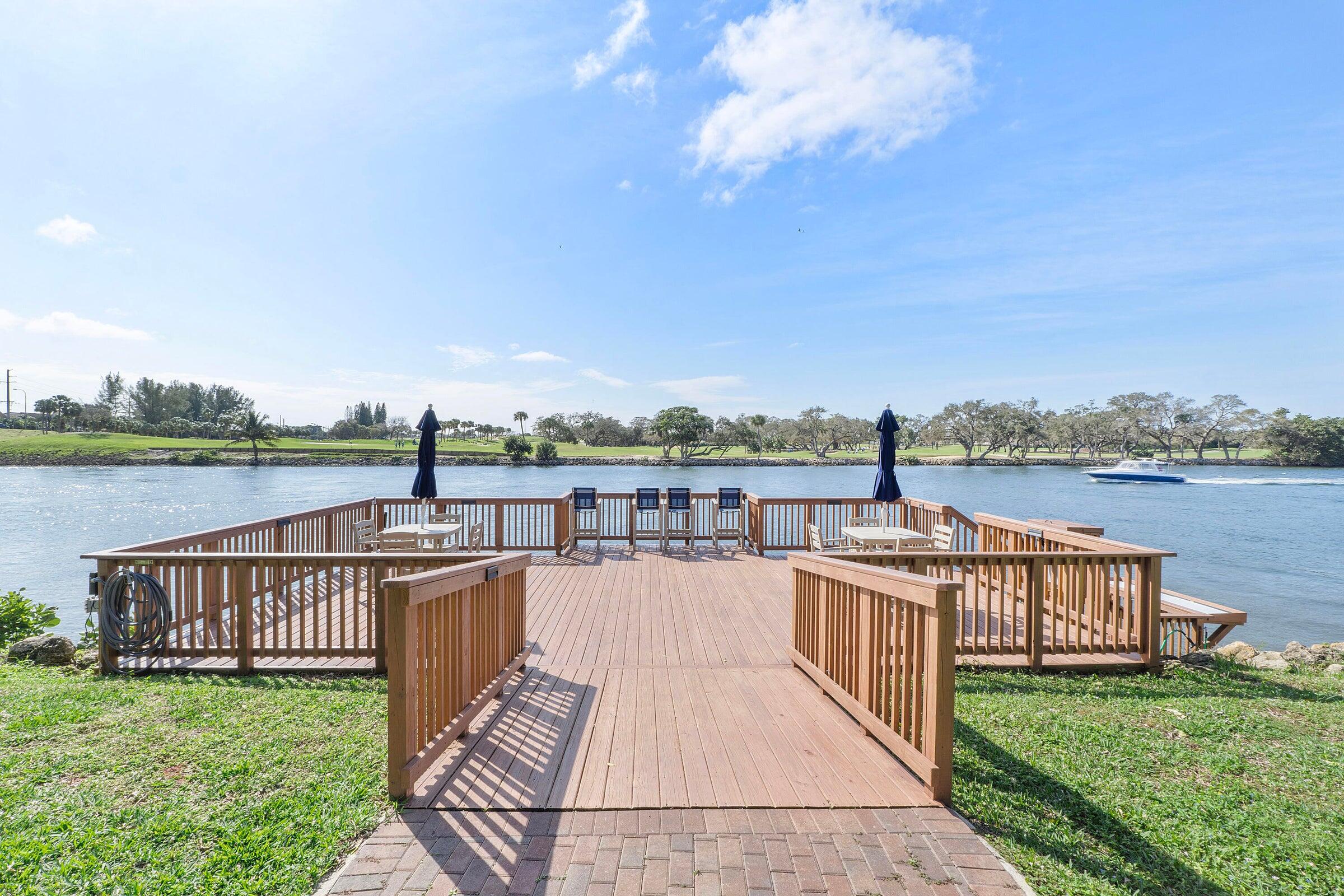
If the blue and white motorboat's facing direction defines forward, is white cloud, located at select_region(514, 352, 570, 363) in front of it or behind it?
in front

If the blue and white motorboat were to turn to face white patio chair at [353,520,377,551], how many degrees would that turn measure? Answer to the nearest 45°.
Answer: approximately 90° to its left

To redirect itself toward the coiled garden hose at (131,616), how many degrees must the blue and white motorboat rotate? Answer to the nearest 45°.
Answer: approximately 90° to its left

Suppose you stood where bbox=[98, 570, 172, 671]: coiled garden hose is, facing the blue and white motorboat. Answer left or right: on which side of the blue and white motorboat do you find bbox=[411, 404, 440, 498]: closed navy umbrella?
left

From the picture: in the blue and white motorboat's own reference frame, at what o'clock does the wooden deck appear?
The wooden deck is roughly at 9 o'clock from the blue and white motorboat.

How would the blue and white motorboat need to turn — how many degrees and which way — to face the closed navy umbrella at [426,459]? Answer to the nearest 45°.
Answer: approximately 90° to its left

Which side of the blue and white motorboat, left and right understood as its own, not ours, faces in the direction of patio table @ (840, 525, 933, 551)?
left

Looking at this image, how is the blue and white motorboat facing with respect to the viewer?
to the viewer's left

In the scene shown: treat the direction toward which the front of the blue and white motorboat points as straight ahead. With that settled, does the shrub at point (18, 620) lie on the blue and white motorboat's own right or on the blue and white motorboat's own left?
on the blue and white motorboat's own left

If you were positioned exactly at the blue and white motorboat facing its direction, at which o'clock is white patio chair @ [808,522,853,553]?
The white patio chair is roughly at 9 o'clock from the blue and white motorboat.

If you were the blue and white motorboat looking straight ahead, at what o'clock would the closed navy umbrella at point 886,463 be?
The closed navy umbrella is roughly at 9 o'clock from the blue and white motorboat.

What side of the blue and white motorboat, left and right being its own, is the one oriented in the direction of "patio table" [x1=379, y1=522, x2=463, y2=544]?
left
